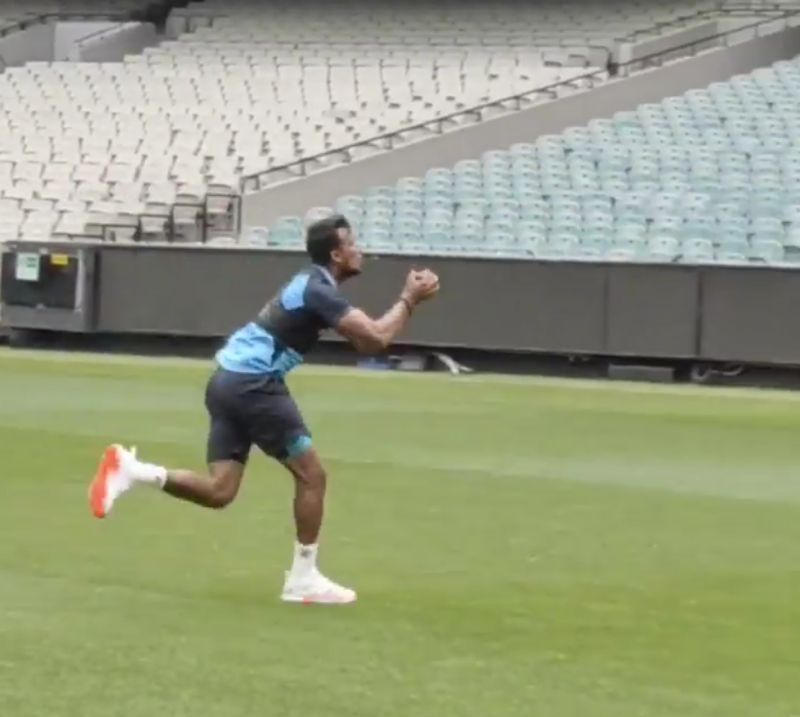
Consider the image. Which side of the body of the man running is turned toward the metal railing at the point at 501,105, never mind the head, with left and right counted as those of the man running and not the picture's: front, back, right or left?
left

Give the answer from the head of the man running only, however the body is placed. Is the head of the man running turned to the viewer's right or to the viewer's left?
to the viewer's right

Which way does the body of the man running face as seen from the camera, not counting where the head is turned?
to the viewer's right
